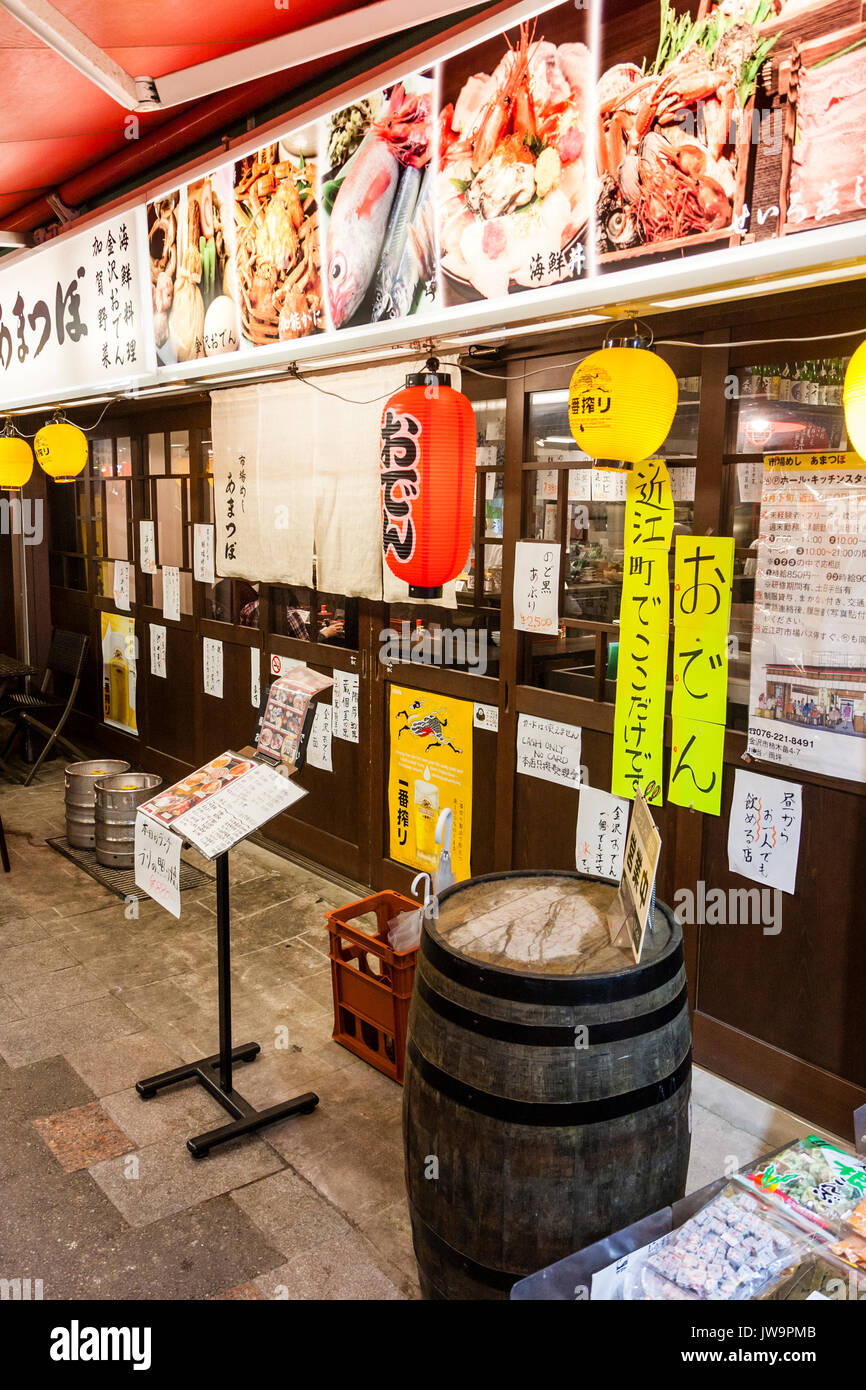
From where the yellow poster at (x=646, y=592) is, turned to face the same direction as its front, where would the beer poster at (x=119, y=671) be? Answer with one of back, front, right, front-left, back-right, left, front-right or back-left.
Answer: right

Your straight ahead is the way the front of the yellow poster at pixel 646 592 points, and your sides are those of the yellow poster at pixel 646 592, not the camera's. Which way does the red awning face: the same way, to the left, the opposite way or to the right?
the same way

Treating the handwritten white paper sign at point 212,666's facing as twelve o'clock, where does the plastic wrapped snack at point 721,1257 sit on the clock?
The plastic wrapped snack is roughly at 10 o'clock from the handwritten white paper sign.

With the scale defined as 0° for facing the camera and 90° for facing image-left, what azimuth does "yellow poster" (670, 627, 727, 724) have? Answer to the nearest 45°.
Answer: approximately 45°

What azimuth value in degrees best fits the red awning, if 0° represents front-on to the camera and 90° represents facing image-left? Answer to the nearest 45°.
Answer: approximately 45°

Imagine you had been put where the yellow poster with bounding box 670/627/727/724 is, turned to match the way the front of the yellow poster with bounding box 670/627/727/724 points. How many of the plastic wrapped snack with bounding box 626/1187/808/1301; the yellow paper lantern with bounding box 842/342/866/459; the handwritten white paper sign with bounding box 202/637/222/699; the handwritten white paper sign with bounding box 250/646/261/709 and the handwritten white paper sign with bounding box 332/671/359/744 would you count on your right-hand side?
3

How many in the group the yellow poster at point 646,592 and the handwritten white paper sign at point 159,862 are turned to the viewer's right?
0

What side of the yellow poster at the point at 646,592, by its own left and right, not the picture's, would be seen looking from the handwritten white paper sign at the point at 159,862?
front

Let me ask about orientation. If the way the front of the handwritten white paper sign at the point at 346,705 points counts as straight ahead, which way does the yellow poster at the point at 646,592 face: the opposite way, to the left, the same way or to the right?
the same way

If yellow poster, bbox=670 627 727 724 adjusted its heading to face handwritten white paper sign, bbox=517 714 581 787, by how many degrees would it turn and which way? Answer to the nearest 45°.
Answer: approximately 90° to its right

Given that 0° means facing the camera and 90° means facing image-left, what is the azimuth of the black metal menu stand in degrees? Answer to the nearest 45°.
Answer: approximately 45°

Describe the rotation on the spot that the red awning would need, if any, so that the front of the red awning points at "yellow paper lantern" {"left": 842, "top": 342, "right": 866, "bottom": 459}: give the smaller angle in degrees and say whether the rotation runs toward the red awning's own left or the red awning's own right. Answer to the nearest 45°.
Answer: approximately 90° to the red awning's own left

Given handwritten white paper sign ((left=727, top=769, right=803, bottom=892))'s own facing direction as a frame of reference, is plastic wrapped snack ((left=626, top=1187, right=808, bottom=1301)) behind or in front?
in front

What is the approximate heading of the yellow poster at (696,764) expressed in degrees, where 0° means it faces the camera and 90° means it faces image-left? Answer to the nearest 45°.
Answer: approximately 45°

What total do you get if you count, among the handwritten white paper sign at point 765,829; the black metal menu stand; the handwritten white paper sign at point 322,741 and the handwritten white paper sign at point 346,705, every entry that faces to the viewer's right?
0

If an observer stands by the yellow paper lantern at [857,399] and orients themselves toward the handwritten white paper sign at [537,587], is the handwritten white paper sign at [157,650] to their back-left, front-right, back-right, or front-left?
front-left
